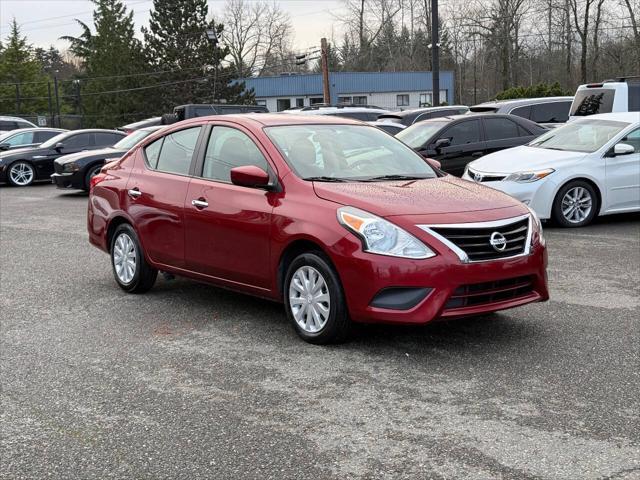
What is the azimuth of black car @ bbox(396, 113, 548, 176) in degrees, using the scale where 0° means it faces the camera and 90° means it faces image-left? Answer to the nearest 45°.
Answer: approximately 45°

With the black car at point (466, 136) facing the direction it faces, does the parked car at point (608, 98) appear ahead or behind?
behind

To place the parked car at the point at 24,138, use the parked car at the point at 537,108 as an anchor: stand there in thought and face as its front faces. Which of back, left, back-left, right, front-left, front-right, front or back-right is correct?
back-left

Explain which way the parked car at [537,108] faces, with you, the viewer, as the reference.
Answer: facing away from the viewer and to the right of the viewer

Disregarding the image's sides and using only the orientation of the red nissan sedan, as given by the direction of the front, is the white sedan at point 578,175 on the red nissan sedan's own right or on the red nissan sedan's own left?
on the red nissan sedan's own left

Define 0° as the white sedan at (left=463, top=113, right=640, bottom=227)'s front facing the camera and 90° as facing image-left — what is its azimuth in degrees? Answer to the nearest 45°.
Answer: approximately 45°

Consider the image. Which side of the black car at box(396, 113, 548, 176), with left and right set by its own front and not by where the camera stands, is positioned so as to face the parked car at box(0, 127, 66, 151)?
right

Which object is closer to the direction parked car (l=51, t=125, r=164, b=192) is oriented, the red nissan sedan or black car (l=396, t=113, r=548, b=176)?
the red nissan sedan
